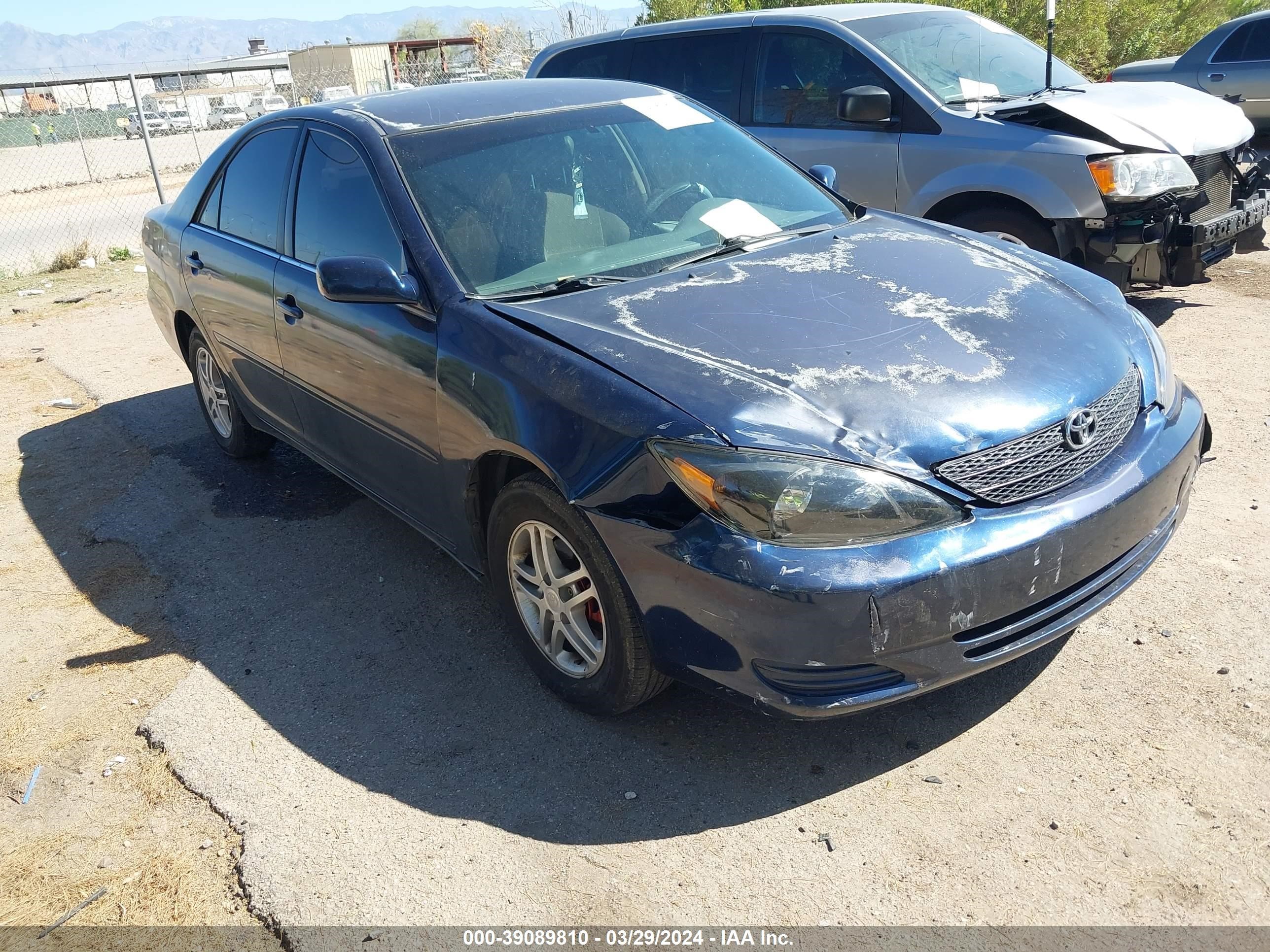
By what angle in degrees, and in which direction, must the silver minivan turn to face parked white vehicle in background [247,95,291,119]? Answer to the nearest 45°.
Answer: approximately 180°

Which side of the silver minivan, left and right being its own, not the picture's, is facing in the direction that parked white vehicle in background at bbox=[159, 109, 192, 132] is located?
back

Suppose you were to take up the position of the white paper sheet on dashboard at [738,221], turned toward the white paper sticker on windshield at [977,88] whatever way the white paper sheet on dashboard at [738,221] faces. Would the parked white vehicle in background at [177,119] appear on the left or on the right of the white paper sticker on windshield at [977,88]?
left

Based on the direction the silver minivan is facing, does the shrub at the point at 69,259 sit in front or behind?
behind

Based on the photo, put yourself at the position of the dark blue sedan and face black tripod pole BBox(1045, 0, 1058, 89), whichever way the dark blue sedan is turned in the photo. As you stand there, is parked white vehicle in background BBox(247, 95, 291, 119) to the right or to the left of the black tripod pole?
left

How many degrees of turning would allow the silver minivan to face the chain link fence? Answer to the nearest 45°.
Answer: approximately 180°

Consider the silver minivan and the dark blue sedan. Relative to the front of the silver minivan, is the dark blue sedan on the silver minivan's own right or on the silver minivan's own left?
on the silver minivan's own right

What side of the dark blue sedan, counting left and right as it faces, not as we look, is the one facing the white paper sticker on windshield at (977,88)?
left

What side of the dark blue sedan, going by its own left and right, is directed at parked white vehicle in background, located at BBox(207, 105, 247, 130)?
back

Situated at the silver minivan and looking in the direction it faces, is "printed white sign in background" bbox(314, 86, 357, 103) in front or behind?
behind

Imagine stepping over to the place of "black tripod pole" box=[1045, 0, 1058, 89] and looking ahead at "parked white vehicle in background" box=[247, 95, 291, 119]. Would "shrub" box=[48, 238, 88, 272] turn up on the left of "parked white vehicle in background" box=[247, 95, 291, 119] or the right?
left
